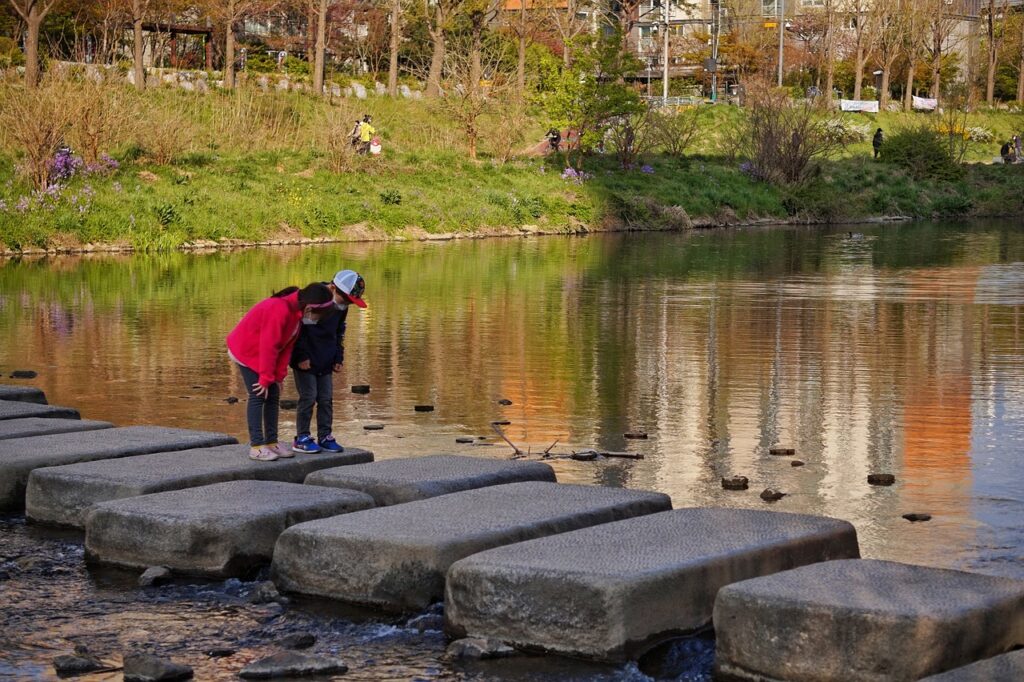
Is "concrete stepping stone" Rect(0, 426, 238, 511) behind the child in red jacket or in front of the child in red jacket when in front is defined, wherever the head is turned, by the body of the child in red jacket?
behind

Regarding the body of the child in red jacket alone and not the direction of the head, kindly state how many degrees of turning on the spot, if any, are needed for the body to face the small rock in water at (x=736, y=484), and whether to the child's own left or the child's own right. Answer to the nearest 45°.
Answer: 0° — they already face it

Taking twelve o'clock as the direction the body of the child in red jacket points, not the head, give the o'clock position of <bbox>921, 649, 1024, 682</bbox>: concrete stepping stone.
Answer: The concrete stepping stone is roughly at 2 o'clock from the child in red jacket.

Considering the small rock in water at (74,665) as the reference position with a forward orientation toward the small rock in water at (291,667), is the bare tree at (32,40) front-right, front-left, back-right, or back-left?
back-left

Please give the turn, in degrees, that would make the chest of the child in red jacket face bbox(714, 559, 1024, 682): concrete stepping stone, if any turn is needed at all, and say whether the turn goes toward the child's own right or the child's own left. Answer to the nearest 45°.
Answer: approximately 45° to the child's own right

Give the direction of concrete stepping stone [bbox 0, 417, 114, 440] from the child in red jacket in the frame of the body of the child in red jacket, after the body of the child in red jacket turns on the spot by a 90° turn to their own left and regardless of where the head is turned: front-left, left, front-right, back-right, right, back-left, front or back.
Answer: front-left

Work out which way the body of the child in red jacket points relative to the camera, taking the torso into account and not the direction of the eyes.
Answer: to the viewer's right

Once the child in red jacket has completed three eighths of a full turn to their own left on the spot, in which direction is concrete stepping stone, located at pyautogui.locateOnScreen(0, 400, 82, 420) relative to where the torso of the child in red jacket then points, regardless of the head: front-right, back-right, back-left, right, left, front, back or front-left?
front

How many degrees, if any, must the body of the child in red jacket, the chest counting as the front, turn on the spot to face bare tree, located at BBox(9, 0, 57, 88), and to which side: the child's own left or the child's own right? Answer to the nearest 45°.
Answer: approximately 90° to the child's own left

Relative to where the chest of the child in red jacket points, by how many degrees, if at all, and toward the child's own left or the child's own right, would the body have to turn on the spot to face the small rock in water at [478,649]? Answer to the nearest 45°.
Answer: approximately 90° to the child's own right

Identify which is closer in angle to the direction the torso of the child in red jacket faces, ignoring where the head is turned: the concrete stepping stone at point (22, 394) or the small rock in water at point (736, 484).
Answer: the small rock in water

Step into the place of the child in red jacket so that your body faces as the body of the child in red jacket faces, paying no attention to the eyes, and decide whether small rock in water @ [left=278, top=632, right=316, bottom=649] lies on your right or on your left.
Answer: on your right

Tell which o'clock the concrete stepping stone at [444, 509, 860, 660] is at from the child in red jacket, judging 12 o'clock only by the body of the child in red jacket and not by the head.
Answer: The concrete stepping stone is roughly at 2 o'clock from the child in red jacket.
